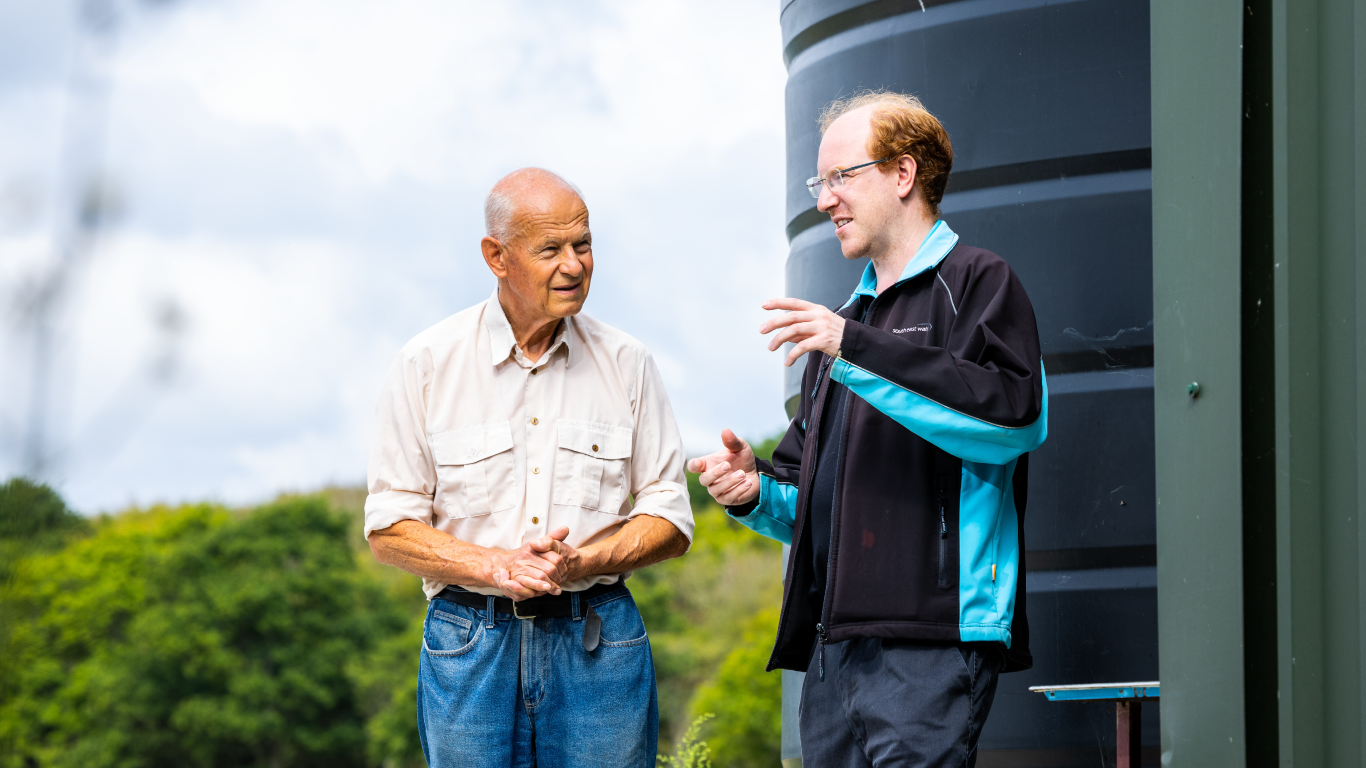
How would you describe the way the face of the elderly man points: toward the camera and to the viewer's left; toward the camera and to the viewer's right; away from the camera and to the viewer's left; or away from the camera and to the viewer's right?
toward the camera and to the viewer's right

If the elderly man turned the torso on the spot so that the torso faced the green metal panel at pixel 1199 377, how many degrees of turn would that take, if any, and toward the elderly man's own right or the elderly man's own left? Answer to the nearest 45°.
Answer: approximately 45° to the elderly man's own left

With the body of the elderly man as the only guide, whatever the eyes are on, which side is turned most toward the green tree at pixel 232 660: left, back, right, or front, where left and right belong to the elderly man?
back

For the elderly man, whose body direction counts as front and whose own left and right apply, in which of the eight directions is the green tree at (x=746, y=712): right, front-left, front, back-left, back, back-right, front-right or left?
back

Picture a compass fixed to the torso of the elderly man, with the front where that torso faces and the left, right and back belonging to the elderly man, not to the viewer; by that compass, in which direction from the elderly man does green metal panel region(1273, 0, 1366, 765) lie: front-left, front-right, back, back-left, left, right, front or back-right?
front-left

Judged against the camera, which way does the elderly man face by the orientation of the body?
toward the camera

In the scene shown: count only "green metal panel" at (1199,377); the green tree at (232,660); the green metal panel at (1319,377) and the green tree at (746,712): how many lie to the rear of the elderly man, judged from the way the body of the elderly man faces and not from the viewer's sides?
2

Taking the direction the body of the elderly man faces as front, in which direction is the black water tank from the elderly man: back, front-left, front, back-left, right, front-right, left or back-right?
left
